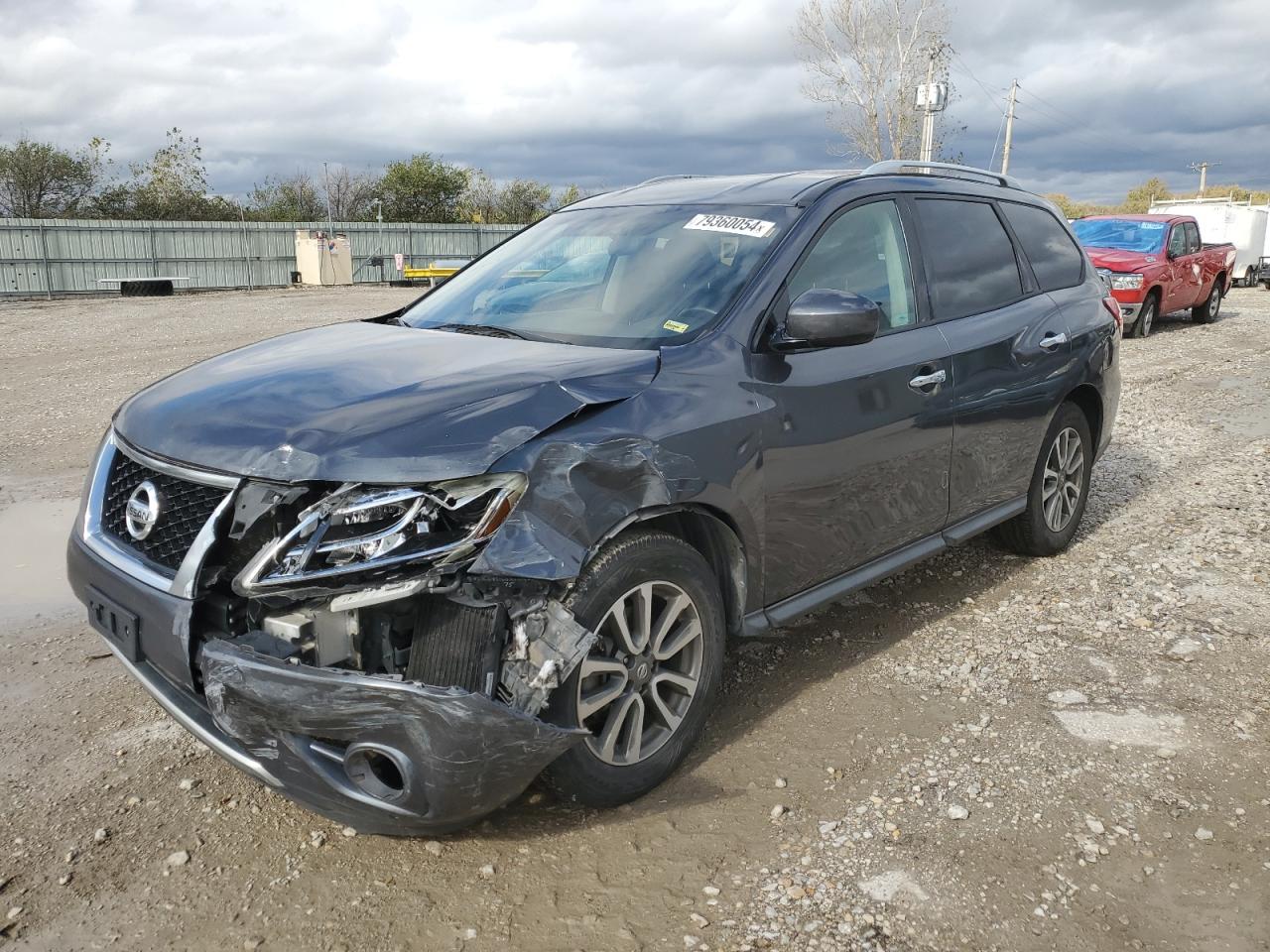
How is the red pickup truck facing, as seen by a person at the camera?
facing the viewer and to the left of the viewer

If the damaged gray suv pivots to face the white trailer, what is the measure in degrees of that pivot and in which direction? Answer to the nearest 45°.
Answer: approximately 180°

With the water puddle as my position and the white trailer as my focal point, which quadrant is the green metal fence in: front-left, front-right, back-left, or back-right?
front-left

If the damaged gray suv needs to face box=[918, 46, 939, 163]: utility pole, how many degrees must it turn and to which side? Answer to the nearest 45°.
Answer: approximately 135° to its right

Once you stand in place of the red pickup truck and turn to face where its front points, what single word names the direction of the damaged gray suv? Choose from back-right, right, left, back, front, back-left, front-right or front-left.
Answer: front-left

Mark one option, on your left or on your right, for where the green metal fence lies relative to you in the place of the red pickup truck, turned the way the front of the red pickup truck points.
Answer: on your right

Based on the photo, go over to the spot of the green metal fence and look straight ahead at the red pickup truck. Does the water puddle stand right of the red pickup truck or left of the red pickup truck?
right

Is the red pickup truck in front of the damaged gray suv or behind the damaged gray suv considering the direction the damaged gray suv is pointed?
behind

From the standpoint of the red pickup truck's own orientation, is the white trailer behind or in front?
behind

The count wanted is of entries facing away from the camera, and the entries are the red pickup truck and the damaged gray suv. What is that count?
0

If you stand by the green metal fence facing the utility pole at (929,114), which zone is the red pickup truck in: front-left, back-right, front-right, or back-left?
front-right

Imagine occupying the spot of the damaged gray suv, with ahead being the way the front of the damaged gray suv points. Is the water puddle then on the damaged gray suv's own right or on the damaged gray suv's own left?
on the damaged gray suv's own right

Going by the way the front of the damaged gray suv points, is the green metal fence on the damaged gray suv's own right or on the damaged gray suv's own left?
on the damaged gray suv's own right

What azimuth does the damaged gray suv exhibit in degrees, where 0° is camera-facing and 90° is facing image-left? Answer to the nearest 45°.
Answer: approximately 45°

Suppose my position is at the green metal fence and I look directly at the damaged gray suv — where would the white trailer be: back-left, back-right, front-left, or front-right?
front-left
